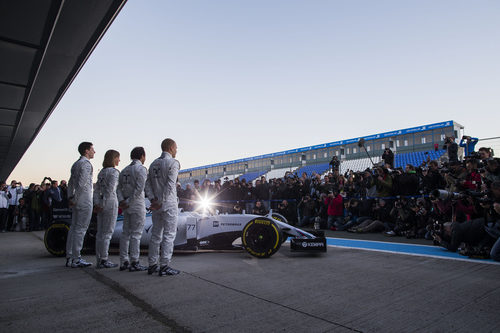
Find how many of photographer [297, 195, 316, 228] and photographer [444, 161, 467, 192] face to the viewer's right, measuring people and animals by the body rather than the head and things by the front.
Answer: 0

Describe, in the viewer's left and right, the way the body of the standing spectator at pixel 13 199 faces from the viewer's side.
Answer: facing the viewer and to the right of the viewer

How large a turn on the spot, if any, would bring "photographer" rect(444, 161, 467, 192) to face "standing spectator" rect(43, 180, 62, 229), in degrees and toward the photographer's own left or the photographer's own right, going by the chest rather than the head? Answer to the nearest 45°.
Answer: approximately 45° to the photographer's own right

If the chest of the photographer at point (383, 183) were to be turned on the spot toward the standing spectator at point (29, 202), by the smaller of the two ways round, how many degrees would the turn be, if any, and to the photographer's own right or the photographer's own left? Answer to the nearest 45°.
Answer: approximately 45° to the photographer's own right

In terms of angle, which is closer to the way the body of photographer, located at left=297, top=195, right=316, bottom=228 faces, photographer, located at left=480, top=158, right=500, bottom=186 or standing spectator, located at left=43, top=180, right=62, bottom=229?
the standing spectator

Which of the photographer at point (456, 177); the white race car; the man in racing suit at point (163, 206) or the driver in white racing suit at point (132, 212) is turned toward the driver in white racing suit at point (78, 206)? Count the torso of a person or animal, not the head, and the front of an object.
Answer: the photographer

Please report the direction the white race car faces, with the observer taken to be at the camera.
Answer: facing to the right of the viewer
